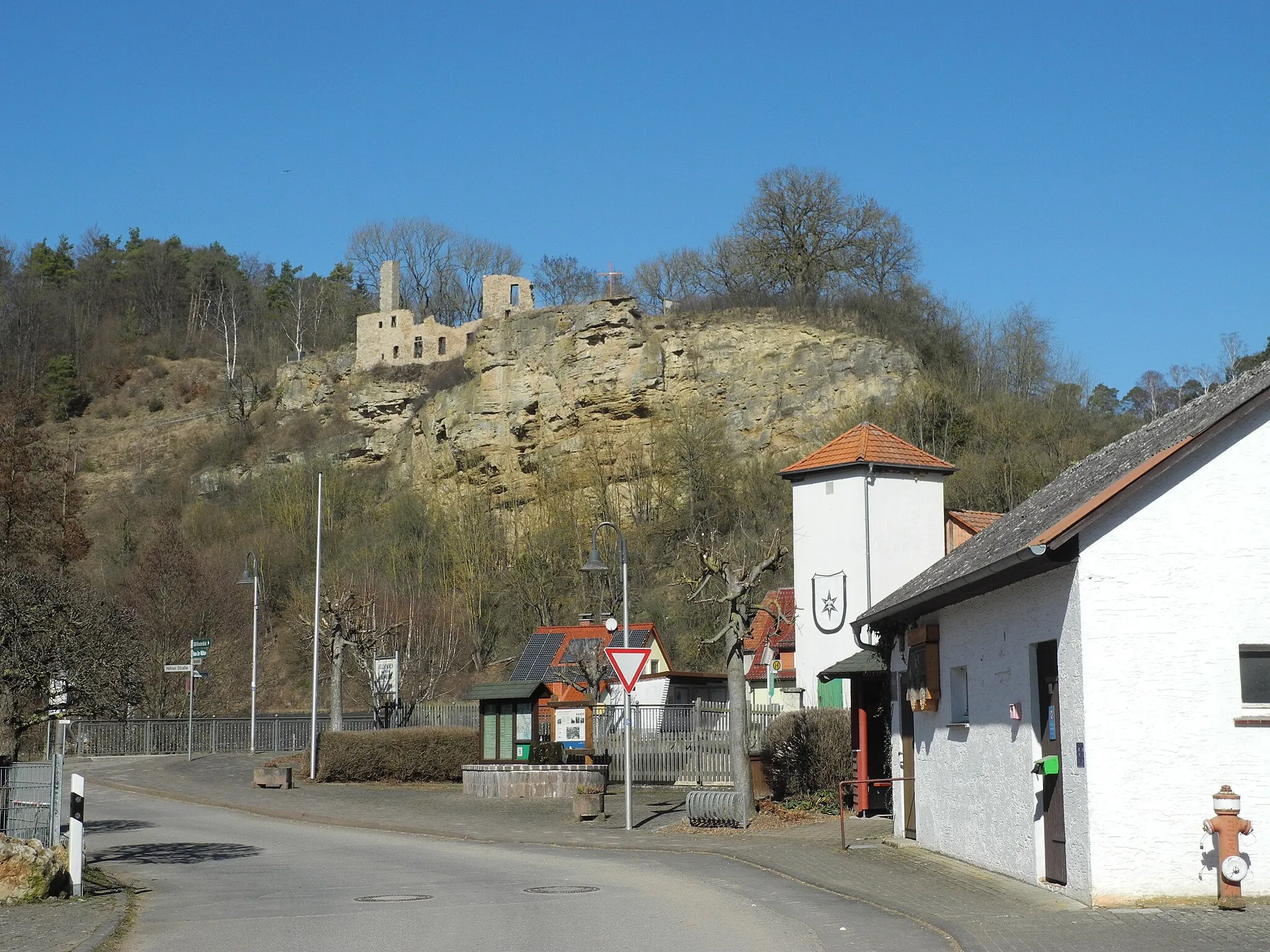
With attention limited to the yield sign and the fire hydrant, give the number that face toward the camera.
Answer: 2

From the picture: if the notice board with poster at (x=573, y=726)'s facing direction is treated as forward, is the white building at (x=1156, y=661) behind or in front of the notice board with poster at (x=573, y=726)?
in front

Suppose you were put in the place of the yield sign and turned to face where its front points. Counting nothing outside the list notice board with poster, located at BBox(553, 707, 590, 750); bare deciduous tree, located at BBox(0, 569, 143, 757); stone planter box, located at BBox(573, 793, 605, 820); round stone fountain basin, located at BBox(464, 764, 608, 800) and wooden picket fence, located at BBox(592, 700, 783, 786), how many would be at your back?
4

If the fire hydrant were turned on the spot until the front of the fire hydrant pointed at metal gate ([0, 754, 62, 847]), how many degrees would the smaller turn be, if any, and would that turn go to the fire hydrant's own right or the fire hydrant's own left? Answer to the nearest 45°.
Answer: approximately 90° to the fire hydrant's own right

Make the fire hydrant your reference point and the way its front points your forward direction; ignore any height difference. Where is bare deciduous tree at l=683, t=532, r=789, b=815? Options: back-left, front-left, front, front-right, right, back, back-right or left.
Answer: back-right

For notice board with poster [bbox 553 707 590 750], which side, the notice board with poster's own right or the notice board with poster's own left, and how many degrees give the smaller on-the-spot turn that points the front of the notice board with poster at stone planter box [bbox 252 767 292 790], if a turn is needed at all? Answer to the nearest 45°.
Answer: approximately 90° to the notice board with poster's own right

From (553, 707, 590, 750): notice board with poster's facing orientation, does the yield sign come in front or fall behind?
in front

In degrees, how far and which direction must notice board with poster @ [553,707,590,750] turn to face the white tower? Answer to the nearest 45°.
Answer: approximately 90° to its left

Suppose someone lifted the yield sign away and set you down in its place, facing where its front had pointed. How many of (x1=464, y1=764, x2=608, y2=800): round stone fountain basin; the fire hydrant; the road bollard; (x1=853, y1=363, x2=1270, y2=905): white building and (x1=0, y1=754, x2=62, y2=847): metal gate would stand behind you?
1

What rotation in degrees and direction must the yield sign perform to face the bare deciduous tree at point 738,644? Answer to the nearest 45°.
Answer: approximately 90° to its left

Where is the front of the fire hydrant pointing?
toward the camera

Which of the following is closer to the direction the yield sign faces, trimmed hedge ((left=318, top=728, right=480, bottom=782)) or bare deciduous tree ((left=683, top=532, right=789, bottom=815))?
the bare deciduous tree
